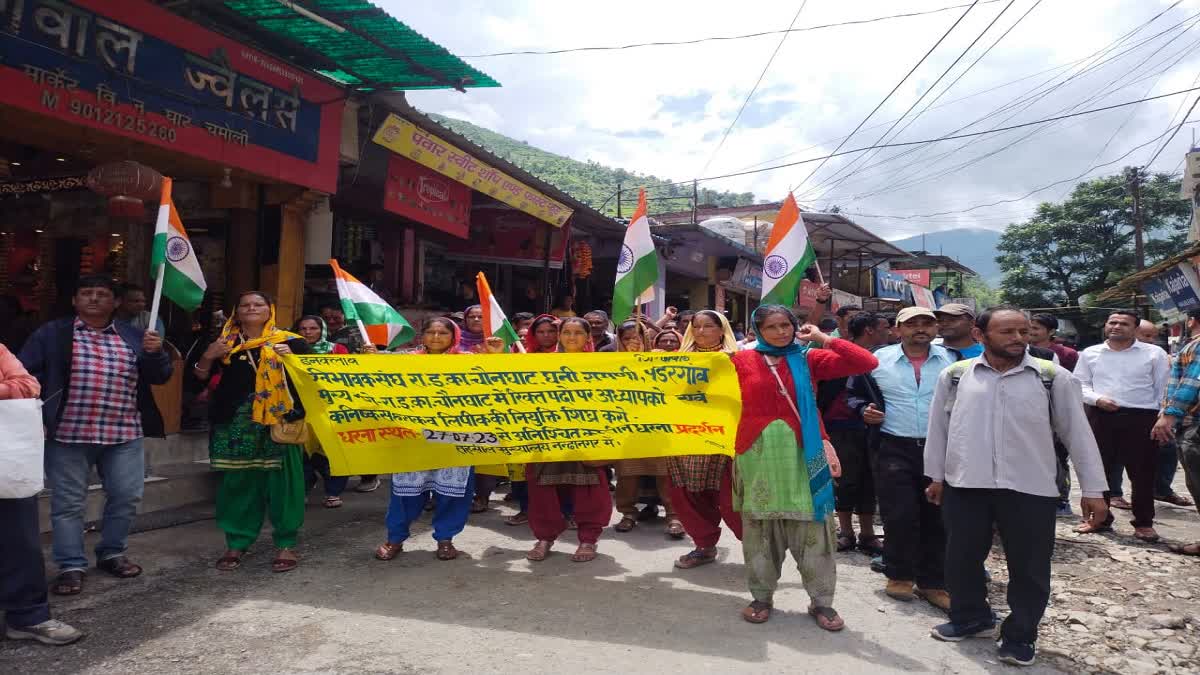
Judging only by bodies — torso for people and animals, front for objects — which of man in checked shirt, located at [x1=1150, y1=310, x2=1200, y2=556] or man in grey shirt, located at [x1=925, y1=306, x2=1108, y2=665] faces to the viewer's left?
the man in checked shirt

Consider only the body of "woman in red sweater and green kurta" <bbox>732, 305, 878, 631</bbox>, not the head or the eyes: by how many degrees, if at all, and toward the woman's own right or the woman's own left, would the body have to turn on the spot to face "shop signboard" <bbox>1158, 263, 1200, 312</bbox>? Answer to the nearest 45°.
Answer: approximately 135° to the woman's own left

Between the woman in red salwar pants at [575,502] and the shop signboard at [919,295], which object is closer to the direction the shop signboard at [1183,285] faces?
the woman in red salwar pants

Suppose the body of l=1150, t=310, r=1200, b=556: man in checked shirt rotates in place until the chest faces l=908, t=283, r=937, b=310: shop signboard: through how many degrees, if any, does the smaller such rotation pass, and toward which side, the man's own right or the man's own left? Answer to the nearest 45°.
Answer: approximately 90° to the man's own right

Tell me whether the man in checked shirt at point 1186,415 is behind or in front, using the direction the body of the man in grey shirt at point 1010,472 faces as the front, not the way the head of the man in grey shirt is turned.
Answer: behind
